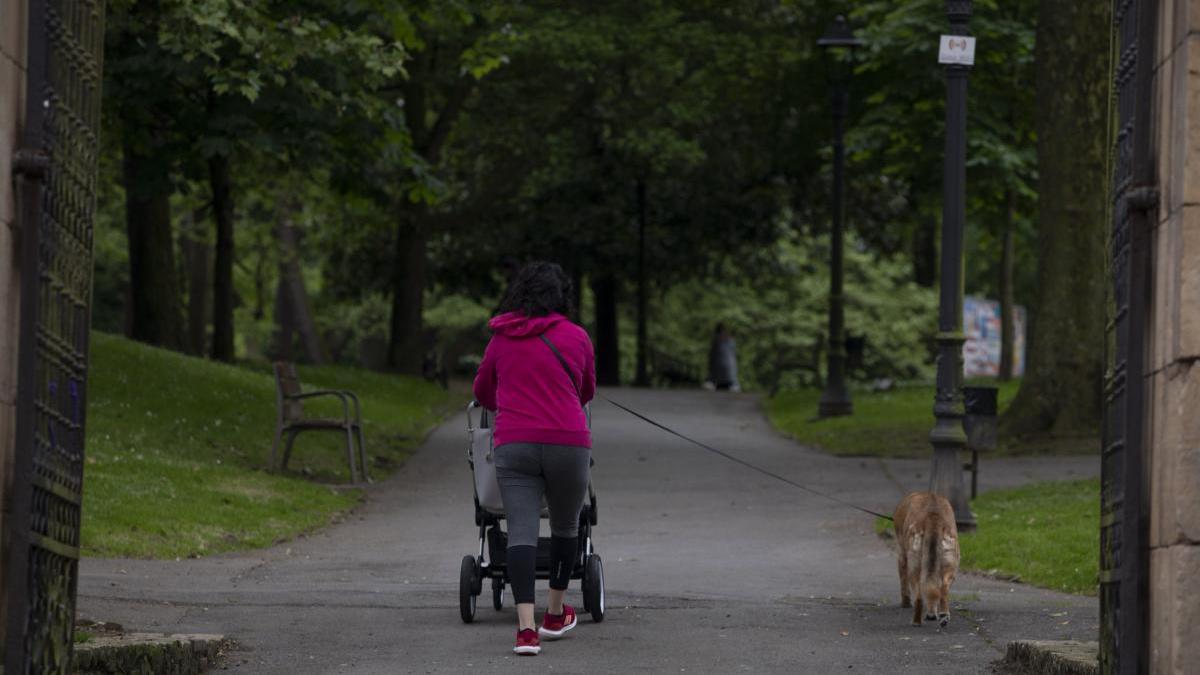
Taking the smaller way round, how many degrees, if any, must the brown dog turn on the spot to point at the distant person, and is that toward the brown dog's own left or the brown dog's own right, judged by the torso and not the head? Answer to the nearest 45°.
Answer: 0° — it already faces them

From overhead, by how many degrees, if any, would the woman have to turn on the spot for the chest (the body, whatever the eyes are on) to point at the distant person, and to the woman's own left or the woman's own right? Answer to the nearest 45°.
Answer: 0° — they already face them

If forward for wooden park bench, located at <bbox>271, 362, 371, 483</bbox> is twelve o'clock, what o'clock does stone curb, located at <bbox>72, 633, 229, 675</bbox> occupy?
The stone curb is roughly at 3 o'clock from the wooden park bench.

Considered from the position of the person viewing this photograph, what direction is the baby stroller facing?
facing away from the viewer

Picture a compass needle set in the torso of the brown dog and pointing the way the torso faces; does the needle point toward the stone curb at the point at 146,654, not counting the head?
no

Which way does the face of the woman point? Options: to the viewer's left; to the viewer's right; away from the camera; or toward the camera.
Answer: away from the camera

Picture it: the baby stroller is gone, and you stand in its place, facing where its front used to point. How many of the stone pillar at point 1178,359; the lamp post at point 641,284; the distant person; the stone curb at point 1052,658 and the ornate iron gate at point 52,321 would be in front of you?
2

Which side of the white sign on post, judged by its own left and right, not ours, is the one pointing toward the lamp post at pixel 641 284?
back

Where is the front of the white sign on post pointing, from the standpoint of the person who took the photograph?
facing the viewer

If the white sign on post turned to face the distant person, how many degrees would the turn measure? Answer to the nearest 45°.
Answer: approximately 180°

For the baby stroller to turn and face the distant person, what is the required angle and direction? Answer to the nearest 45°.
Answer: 0° — it already faces them

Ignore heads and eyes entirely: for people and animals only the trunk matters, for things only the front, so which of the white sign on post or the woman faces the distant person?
the woman

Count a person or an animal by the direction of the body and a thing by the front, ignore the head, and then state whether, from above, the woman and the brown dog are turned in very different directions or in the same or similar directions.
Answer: same or similar directions

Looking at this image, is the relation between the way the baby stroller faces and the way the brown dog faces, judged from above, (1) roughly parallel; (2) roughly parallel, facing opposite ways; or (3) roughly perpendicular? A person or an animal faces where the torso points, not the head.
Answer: roughly parallel

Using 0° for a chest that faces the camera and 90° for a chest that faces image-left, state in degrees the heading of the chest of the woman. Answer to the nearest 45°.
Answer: approximately 180°

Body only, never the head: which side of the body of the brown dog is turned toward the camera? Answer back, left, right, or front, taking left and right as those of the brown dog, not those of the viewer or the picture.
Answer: back

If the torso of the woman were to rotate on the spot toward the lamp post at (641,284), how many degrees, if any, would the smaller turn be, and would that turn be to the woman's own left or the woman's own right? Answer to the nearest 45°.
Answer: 0° — they already face it

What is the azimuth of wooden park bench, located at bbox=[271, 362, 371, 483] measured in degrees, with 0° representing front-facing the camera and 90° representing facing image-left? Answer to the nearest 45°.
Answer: approximately 270°
